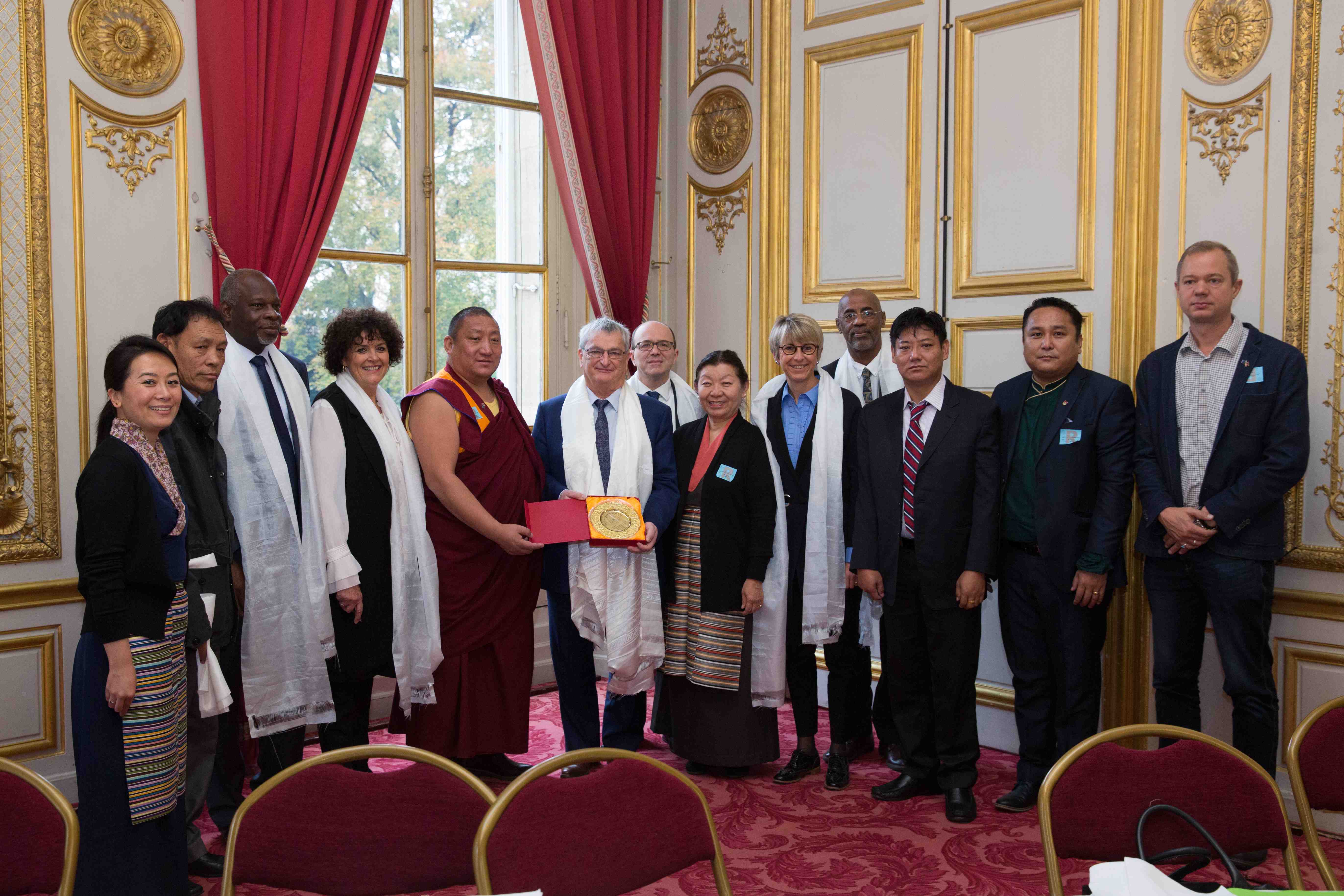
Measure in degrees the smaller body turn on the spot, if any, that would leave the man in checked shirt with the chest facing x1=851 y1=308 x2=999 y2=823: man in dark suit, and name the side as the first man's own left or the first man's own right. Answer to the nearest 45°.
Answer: approximately 45° to the first man's own right

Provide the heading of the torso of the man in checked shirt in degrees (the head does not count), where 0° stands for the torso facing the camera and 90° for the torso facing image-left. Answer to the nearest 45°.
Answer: approximately 45°

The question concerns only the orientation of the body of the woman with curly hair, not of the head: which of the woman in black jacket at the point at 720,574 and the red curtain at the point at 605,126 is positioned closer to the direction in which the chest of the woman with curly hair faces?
the woman in black jacket

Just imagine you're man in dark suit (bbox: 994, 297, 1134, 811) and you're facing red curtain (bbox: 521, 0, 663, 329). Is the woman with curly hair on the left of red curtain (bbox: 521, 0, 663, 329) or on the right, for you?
left
